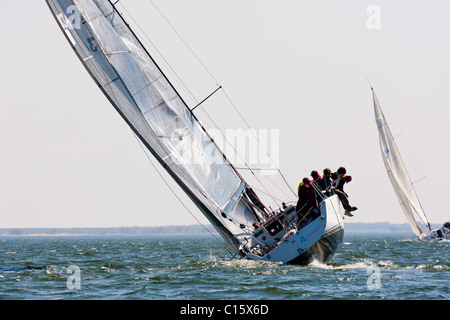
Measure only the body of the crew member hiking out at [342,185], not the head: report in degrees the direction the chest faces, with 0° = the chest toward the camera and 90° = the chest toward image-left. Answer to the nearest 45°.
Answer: approximately 270°
